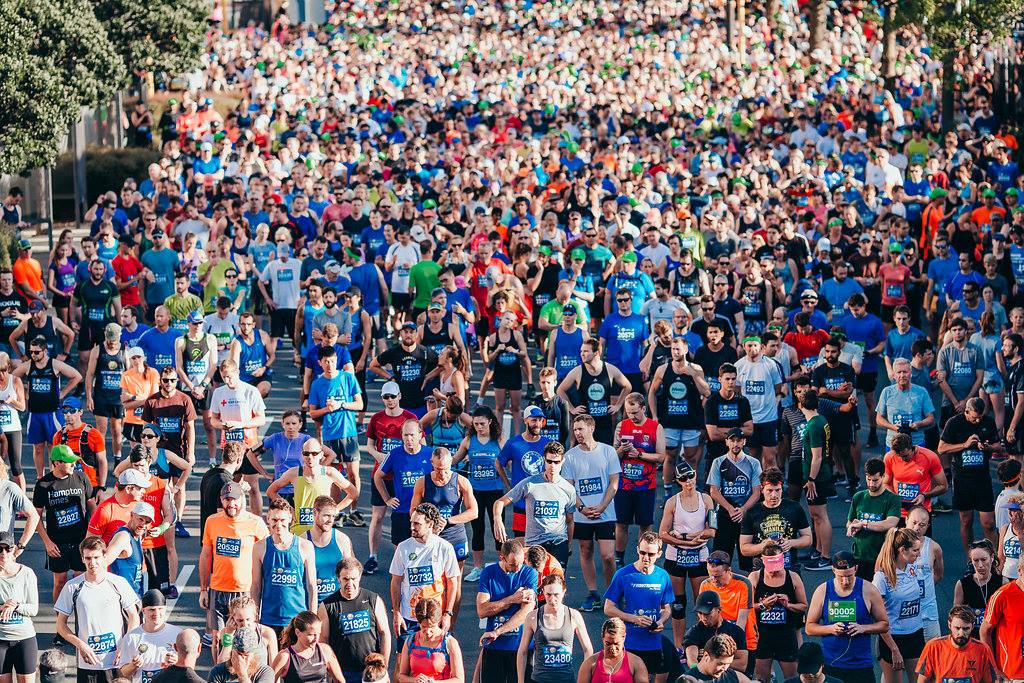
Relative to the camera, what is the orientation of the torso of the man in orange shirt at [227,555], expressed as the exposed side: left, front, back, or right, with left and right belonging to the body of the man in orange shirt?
front

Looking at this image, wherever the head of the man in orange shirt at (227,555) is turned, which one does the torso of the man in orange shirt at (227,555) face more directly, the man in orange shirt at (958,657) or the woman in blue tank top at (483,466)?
the man in orange shirt

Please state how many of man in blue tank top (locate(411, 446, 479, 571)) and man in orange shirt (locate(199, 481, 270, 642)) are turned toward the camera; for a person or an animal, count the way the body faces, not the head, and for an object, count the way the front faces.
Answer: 2

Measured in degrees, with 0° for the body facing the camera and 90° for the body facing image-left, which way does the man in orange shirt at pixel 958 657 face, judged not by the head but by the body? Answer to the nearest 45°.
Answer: approximately 0°

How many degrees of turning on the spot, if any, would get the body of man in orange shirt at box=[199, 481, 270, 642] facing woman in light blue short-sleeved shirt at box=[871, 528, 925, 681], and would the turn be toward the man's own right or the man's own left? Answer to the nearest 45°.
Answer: approximately 90° to the man's own left

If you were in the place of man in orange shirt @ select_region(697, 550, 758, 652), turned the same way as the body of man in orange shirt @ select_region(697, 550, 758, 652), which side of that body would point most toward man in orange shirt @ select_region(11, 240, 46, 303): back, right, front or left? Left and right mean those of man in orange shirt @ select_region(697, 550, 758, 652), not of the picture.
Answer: right

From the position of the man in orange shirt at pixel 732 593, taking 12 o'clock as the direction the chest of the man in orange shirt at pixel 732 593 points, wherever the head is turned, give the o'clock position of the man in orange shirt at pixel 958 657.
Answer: the man in orange shirt at pixel 958 657 is roughly at 8 o'clock from the man in orange shirt at pixel 732 593.

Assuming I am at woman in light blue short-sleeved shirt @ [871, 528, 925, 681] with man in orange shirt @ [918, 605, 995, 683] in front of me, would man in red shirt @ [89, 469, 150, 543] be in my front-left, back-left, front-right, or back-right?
back-right

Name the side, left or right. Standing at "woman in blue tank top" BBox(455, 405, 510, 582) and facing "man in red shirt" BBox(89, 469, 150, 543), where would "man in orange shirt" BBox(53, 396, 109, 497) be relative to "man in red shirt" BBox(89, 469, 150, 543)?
right

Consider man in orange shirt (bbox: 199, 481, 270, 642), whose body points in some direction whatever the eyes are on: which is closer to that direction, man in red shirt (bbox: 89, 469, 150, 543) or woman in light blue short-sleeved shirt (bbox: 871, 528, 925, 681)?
the woman in light blue short-sleeved shirt
